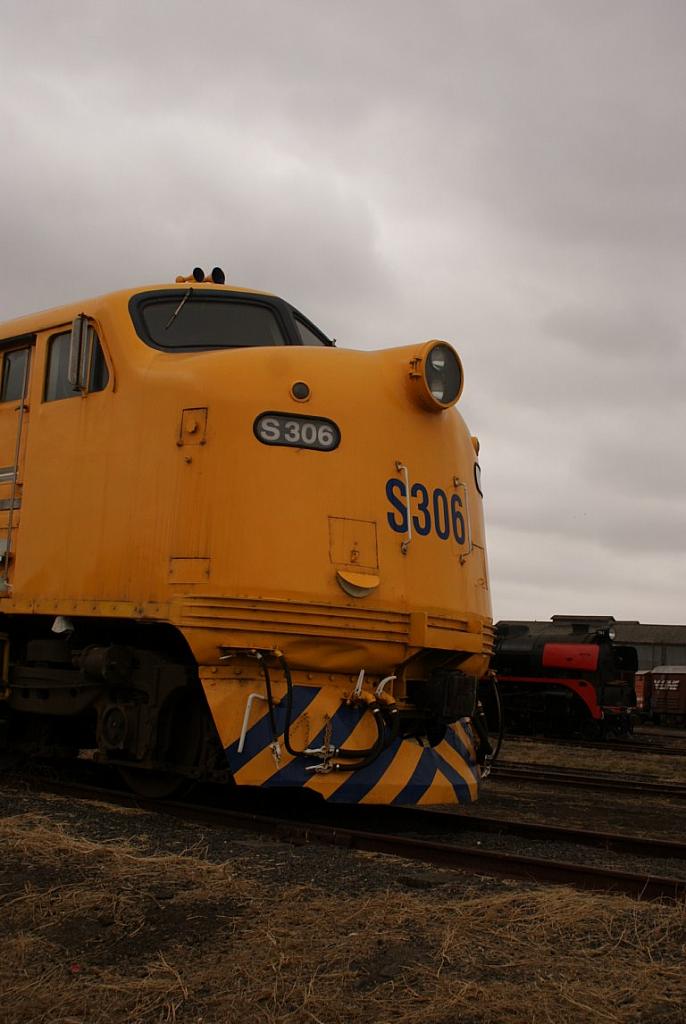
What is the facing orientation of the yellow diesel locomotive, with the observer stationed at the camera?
facing the viewer and to the right of the viewer

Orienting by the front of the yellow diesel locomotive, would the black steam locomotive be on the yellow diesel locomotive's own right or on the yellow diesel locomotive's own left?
on the yellow diesel locomotive's own left

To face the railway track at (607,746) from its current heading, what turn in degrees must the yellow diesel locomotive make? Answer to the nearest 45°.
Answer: approximately 90° to its left
